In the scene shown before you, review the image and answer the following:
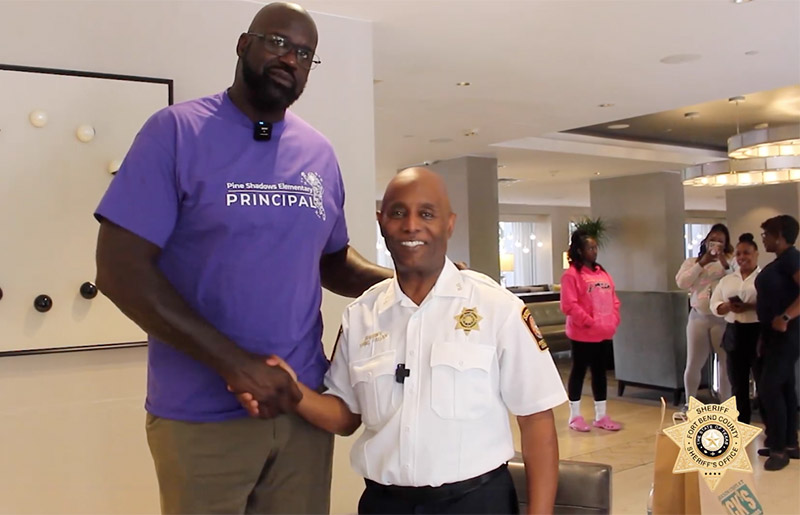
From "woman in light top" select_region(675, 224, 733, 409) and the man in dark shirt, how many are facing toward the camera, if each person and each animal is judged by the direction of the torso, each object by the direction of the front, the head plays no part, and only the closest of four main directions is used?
1

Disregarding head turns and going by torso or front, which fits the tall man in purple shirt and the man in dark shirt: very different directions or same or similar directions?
very different directions

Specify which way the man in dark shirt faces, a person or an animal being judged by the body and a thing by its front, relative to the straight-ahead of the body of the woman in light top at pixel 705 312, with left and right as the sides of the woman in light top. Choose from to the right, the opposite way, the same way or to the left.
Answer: to the right

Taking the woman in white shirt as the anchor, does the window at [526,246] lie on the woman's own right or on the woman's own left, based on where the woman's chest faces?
on the woman's own right

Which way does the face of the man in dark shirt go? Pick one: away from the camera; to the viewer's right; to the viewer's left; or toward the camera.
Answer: to the viewer's left

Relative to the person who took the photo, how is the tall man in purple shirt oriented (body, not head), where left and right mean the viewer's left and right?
facing the viewer and to the right of the viewer

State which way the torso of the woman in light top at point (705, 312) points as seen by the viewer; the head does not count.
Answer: toward the camera

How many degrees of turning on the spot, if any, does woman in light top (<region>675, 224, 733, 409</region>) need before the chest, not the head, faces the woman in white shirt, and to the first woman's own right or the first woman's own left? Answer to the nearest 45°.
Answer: approximately 45° to the first woman's own left

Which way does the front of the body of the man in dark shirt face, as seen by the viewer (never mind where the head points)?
to the viewer's left

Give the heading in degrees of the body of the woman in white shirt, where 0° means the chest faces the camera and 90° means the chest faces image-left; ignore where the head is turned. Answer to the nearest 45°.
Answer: approximately 45°

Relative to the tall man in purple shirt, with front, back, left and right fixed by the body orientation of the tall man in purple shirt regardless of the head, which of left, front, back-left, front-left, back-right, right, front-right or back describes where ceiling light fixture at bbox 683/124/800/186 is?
left

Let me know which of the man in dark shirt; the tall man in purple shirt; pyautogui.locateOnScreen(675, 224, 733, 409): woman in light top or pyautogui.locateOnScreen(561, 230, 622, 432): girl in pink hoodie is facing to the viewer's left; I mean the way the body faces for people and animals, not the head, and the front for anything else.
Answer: the man in dark shirt
